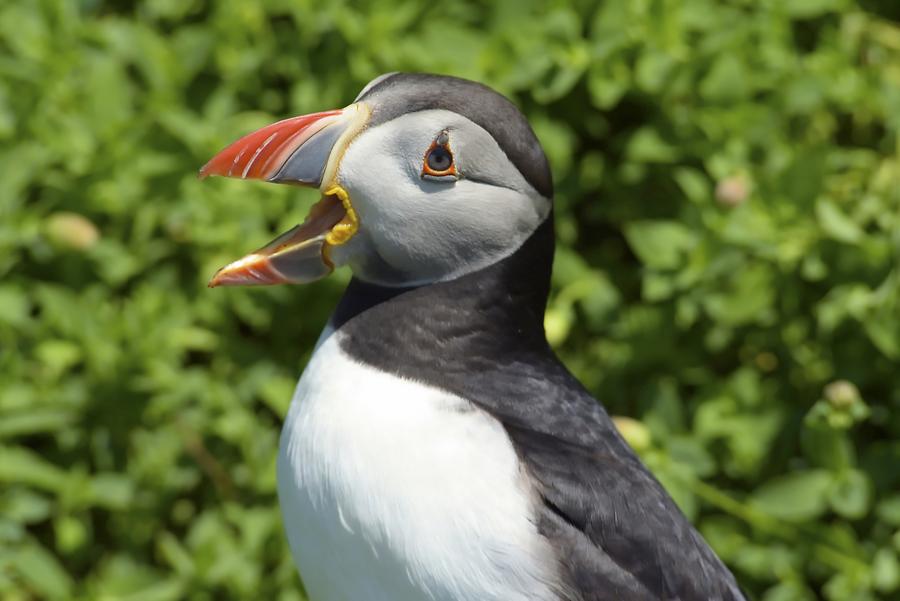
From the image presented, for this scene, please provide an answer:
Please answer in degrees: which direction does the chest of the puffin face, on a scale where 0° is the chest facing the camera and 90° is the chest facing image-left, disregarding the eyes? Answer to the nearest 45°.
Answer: approximately 90°

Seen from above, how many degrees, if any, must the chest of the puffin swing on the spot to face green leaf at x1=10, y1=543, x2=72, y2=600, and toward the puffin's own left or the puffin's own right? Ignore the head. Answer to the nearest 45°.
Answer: approximately 45° to the puffin's own right

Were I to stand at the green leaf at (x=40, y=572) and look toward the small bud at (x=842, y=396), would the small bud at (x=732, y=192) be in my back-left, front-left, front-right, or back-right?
front-left

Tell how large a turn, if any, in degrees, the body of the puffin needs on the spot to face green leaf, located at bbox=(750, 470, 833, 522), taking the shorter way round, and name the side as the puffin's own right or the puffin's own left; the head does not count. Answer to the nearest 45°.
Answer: approximately 135° to the puffin's own right

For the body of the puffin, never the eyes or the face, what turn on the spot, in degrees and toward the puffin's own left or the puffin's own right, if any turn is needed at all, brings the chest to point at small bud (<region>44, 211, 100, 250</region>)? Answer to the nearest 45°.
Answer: approximately 45° to the puffin's own right

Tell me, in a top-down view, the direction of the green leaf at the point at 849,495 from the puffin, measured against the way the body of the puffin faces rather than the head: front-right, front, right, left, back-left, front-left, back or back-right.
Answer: back-right

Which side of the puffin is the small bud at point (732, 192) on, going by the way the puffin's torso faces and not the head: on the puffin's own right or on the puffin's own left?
on the puffin's own right

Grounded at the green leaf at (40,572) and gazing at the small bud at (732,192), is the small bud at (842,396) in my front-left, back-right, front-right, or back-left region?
front-right

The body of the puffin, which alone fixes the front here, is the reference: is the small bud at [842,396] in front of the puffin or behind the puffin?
behind

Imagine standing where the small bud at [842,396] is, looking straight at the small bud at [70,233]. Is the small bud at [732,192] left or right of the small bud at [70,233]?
right

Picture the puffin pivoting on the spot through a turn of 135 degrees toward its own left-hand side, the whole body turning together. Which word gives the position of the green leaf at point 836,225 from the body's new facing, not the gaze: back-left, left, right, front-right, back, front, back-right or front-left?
left

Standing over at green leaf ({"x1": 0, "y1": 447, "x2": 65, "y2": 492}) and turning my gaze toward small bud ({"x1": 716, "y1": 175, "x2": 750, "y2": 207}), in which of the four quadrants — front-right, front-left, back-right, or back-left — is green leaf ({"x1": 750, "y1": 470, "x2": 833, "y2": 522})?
front-right
